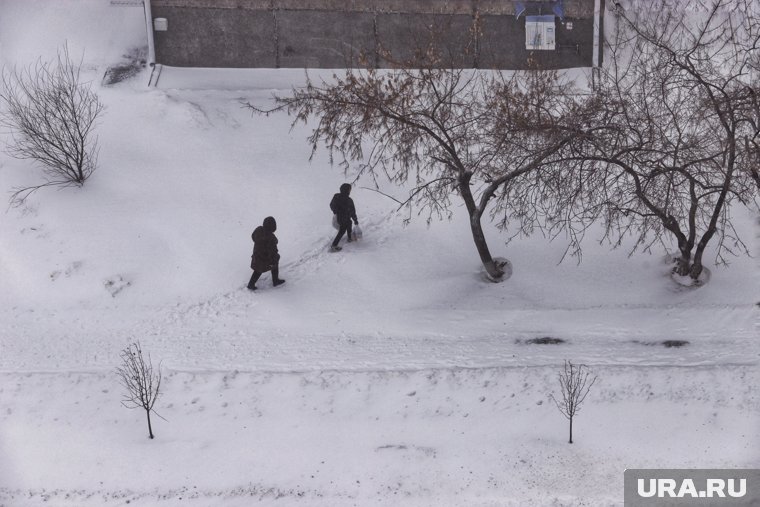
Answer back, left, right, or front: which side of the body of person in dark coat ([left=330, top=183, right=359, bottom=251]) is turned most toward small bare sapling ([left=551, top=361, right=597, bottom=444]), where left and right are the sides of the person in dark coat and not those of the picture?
right

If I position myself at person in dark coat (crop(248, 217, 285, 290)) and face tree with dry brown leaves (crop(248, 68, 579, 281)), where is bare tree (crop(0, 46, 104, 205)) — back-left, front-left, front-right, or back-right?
back-left

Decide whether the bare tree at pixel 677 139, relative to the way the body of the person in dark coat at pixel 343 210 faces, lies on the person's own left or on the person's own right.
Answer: on the person's own right

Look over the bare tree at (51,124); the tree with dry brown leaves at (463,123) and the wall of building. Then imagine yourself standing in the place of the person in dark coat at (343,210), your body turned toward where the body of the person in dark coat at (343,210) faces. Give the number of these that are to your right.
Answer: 1

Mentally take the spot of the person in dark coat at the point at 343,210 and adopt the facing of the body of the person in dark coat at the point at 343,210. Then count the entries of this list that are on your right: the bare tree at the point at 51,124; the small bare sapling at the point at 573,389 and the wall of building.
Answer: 1

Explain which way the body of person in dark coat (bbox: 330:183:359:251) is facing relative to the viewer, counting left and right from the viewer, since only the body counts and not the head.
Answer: facing away from the viewer and to the right of the viewer

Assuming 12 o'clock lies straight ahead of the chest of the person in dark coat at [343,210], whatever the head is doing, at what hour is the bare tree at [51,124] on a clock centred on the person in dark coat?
The bare tree is roughly at 8 o'clock from the person in dark coat.

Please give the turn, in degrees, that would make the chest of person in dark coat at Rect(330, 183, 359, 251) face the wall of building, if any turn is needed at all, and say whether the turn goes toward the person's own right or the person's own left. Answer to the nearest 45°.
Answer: approximately 45° to the person's own left

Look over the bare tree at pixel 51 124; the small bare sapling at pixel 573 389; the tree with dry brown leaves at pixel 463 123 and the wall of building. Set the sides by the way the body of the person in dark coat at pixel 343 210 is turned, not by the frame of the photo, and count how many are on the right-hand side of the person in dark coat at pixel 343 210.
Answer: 2

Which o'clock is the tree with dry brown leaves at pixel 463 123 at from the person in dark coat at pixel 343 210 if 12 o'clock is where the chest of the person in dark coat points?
The tree with dry brown leaves is roughly at 3 o'clock from the person in dark coat.

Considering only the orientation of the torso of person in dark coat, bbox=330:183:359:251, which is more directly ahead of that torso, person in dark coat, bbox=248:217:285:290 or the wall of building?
the wall of building

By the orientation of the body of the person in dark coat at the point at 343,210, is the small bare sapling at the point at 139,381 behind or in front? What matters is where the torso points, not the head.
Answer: behind
